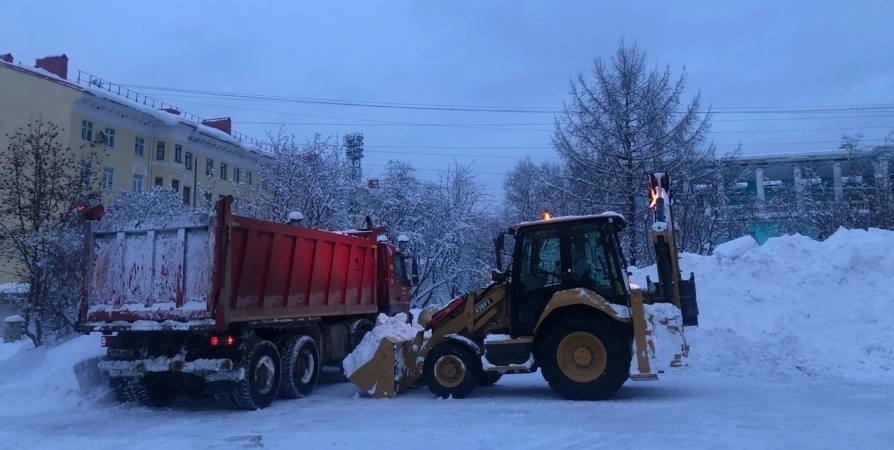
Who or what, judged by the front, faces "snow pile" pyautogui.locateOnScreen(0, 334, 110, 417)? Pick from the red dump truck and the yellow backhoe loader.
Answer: the yellow backhoe loader

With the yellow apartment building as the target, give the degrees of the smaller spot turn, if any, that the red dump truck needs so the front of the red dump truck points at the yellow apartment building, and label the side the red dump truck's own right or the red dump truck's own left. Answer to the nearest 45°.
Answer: approximately 45° to the red dump truck's own left

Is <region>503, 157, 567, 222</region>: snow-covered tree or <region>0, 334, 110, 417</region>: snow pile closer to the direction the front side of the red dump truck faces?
the snow-covered tree

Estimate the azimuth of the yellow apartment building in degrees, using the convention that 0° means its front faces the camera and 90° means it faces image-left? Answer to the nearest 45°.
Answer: approximately 315°

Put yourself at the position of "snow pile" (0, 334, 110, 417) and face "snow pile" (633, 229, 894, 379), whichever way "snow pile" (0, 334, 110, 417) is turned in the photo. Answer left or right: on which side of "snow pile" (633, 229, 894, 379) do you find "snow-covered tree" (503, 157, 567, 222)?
left

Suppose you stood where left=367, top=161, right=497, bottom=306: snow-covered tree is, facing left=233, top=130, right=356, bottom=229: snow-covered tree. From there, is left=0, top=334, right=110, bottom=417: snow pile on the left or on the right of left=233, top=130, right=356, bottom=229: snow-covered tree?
left

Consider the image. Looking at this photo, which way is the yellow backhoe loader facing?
to the viewer's left

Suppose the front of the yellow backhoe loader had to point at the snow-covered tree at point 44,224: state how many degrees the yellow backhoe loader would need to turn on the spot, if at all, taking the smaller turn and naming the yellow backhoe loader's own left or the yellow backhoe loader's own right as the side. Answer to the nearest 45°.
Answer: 0° — it already faces it

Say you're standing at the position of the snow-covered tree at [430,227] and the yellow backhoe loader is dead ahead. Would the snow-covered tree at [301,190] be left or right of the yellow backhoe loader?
right

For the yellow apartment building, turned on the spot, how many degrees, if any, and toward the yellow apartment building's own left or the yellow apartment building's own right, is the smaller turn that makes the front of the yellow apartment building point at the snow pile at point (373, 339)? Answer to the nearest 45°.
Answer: approximately 45° to the yellow apartment building's own right

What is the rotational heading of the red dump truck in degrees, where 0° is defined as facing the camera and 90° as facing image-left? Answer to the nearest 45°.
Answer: approximately 225°
